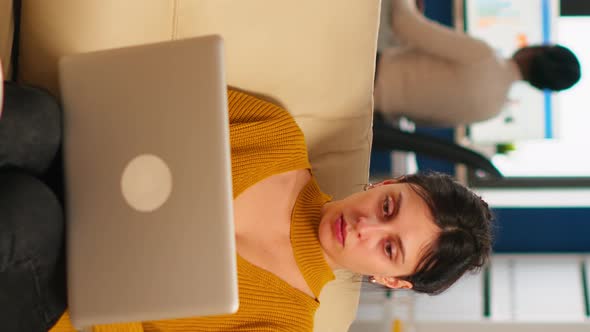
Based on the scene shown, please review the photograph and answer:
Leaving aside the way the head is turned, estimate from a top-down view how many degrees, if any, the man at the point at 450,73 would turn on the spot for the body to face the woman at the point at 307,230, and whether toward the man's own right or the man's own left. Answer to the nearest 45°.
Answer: approximately 180°

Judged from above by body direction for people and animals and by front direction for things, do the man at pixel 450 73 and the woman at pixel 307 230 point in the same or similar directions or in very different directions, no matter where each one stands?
very different directions

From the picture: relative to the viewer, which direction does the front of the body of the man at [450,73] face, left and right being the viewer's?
facing away from the viewer

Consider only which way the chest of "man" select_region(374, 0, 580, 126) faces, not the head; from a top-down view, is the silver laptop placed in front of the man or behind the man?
behind

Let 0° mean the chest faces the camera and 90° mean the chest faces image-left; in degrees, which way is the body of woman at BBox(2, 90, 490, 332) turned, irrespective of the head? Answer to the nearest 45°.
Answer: approximately 0°

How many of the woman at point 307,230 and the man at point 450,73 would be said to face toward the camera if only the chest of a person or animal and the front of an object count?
1
